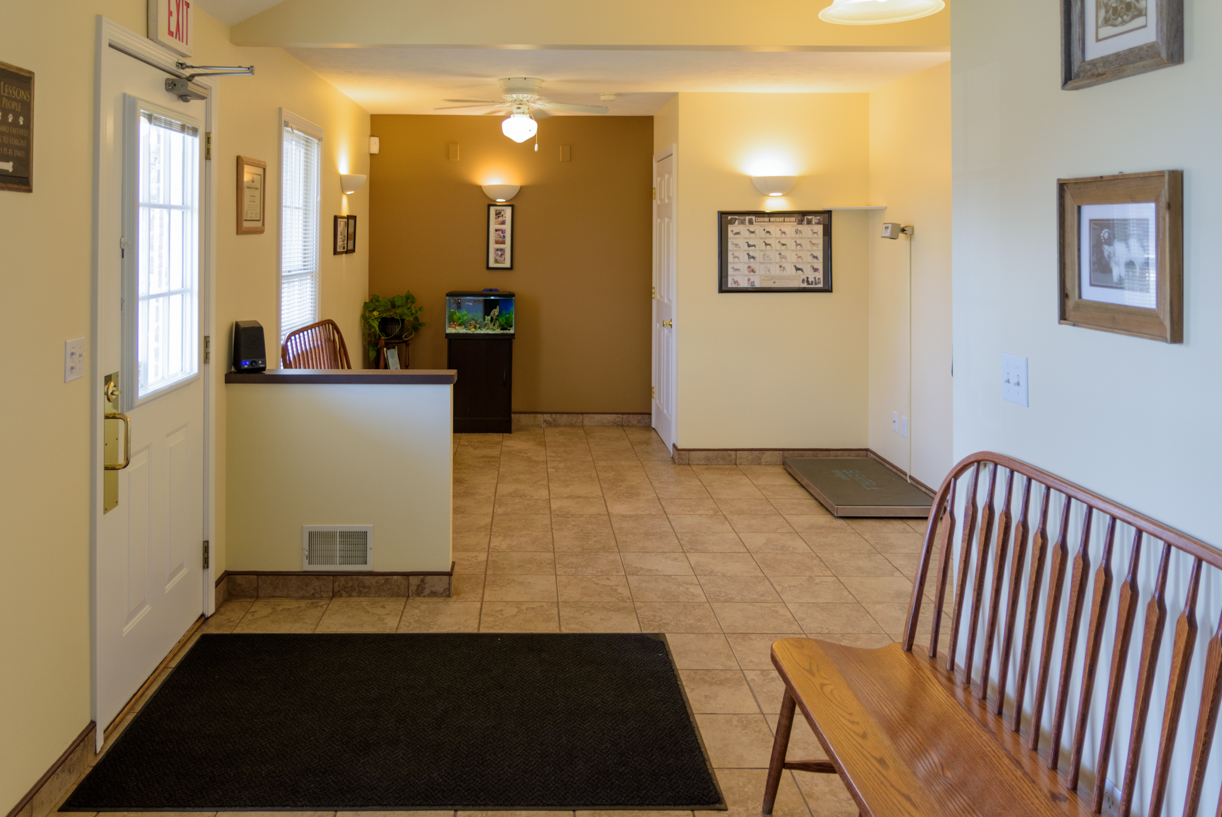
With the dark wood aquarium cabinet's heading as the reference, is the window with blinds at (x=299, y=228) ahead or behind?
ahead

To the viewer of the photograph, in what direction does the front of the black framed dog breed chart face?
facing the viewer

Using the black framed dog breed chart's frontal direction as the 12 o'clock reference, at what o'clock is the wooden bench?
The wooden bench is roughly at 12 o'clock from the black framed dog breed chart.

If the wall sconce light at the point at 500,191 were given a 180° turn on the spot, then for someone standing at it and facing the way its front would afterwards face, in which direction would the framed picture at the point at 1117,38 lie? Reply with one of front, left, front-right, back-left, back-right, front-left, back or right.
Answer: back

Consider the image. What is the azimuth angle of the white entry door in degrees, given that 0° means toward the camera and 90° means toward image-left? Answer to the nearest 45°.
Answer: approximately 315°

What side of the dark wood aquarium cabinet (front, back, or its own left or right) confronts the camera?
front

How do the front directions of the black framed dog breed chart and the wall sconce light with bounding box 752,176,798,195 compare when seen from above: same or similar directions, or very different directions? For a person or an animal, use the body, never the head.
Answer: same or similar directions

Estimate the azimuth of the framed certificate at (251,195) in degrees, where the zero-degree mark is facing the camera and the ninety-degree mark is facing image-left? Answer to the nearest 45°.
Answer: approximately 315°

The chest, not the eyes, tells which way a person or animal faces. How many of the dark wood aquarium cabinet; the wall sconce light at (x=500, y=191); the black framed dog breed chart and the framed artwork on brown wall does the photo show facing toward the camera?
4

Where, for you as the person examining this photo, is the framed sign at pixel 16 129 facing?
facing the viewer and to the right of the viewer

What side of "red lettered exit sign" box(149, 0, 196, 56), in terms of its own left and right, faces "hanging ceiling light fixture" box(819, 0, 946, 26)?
front

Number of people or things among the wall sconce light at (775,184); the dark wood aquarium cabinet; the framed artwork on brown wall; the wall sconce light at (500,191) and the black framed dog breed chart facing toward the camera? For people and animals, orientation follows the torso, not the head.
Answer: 5

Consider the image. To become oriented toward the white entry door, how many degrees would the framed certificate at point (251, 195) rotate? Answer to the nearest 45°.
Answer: approximately 45° to its right

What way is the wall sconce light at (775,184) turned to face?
toward the camera

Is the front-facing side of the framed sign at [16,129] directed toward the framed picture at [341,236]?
no
